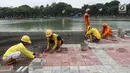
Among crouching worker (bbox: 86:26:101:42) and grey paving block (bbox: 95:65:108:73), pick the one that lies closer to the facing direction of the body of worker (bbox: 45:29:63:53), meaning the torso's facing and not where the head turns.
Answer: the grey paving block

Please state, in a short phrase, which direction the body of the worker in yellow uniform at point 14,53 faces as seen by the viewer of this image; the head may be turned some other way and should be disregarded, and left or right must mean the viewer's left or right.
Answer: facing to the right of the viewer

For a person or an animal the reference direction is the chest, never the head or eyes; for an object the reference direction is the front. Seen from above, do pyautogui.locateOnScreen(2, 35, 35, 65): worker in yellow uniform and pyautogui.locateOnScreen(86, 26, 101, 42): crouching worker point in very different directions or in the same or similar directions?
very different directions

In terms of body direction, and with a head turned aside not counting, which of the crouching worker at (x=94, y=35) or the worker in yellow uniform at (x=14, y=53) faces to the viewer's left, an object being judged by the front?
the crouching worker

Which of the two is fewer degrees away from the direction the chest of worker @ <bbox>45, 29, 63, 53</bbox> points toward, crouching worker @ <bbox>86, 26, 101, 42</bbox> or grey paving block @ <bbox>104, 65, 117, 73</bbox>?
the grey paving block

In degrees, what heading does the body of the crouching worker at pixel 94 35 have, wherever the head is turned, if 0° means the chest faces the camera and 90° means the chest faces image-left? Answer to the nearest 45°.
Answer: approximately 90°

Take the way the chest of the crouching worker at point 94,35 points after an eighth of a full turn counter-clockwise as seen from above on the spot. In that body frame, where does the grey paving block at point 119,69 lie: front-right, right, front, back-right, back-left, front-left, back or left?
front-left

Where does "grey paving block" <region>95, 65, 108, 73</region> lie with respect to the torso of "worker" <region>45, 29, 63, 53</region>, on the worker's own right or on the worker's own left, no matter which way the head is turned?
on the worker's own left

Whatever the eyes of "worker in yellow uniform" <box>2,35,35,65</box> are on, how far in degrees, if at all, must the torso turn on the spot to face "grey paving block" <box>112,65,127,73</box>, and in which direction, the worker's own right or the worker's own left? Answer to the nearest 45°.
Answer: approximately 45° to the worker's own right
